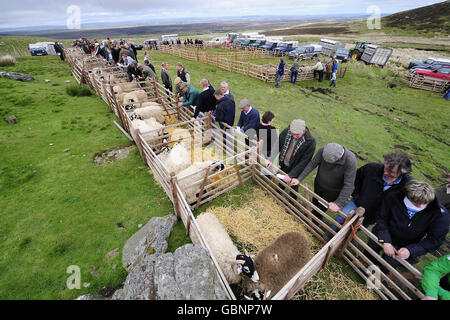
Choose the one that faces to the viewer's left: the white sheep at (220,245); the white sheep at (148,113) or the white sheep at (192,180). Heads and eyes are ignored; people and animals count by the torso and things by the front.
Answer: the white sheep at (148,113)

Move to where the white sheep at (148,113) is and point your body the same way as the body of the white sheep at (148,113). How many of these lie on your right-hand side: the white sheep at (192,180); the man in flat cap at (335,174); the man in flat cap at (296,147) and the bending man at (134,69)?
1

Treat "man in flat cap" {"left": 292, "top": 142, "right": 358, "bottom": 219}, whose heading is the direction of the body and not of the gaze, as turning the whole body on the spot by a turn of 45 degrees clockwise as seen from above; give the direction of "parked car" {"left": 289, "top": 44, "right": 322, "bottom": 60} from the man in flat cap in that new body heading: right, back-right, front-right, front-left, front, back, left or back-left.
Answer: right

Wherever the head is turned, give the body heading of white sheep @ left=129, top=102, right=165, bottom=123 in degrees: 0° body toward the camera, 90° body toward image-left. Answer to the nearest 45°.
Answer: approximately 90°

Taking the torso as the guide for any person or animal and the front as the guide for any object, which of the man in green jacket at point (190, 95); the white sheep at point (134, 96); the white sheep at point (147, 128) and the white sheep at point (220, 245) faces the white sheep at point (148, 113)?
the man in green jacket

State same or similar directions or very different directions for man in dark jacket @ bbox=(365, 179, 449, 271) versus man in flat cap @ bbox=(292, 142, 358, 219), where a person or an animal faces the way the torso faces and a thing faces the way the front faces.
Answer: same or similar directions

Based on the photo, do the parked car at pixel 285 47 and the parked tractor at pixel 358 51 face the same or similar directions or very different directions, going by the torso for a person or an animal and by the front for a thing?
same or similar directions

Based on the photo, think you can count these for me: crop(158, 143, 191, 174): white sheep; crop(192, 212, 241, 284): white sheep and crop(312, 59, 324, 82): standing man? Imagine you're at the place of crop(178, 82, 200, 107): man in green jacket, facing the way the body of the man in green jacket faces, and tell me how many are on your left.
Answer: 2

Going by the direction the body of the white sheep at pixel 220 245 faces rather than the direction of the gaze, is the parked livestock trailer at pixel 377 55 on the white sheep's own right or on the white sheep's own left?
on the white sheep's own left

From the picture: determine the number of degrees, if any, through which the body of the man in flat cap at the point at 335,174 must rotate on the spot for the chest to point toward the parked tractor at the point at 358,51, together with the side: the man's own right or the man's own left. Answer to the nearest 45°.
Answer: approximately 135° to the man's own right

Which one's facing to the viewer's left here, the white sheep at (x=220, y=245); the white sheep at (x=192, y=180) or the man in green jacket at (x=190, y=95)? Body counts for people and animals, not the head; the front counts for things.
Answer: the man in green jacket

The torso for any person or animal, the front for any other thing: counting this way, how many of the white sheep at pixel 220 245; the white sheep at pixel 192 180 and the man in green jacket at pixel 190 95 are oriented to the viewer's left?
1

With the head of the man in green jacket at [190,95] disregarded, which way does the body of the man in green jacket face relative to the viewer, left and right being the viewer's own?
facing to the left of the viewer

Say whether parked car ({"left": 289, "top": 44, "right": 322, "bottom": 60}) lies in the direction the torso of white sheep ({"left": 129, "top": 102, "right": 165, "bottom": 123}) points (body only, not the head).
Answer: no
